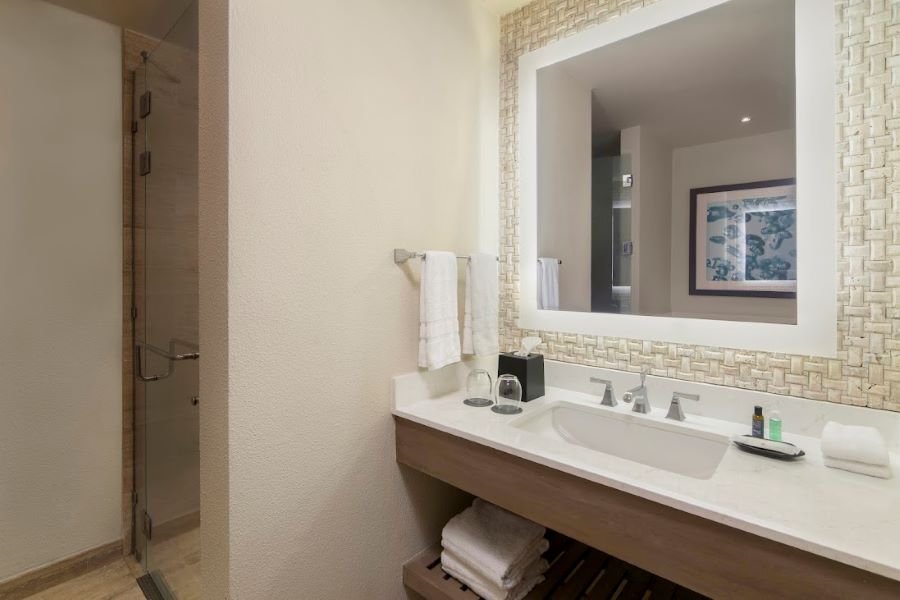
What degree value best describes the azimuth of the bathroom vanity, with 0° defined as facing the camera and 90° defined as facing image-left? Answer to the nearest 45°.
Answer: approximately 45°

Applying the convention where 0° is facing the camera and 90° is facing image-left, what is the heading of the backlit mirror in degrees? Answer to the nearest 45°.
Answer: approximately 45°

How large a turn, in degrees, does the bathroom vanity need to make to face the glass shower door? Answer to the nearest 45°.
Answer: approximately 45° to its right
